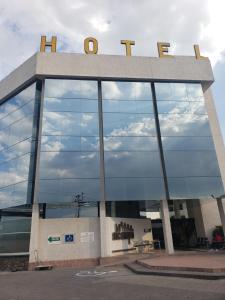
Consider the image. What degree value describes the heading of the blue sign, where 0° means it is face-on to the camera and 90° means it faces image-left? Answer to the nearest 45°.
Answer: approximately 0°

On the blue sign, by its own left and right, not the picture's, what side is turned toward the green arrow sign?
right

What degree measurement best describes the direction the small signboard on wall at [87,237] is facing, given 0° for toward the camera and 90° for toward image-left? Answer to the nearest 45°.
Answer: approximately 0°

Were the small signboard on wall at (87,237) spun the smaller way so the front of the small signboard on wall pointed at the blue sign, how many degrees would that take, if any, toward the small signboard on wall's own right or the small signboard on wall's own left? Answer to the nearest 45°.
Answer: approximately 90° to the small signboard on wall's own right

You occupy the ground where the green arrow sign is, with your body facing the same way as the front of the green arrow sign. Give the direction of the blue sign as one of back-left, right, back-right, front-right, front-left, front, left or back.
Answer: left

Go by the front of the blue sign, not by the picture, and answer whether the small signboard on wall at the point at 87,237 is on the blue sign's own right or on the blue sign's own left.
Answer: on the blue sign's own left

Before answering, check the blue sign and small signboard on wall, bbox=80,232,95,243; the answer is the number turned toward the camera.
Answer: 2

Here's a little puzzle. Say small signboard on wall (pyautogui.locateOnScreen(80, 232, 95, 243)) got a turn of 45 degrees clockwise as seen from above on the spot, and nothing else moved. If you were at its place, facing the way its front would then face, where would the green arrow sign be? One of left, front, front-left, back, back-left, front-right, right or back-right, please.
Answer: front-right

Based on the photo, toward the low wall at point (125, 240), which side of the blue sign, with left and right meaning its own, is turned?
left

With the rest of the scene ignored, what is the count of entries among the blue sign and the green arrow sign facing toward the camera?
2
